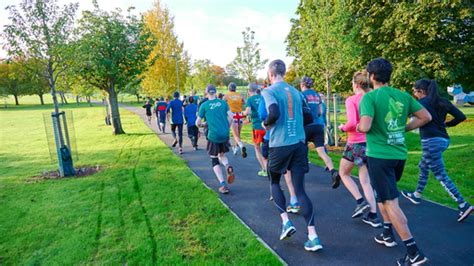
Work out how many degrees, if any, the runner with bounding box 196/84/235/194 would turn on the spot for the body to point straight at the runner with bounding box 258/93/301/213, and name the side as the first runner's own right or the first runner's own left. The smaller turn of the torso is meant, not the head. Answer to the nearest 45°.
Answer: approximately 135° to the first runner's own right

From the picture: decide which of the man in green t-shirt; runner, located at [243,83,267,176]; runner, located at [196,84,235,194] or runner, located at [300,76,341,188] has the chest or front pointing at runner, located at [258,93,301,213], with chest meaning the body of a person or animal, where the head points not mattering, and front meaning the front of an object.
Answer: the man in green t-shirt

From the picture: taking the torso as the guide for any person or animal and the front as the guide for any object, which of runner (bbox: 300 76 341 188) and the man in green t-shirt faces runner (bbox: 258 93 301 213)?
the man in green t-shirt

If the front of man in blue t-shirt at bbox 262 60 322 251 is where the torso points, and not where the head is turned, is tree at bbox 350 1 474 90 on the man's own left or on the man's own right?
on the man's own right

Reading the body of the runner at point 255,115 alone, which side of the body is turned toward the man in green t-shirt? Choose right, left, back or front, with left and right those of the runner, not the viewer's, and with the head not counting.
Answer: back

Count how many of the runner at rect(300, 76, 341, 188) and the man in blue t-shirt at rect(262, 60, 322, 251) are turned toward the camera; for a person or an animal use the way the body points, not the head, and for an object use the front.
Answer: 0

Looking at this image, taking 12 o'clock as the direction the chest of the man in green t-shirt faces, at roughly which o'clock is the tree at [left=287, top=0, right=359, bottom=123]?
The tree is roughly at 1 o'clock from the man in green t-shirt.

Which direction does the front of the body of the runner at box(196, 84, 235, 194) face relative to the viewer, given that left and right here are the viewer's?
facing away from the viewer

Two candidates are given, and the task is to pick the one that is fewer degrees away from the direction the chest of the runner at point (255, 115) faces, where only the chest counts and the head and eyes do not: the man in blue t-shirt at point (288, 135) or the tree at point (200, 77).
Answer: the tree

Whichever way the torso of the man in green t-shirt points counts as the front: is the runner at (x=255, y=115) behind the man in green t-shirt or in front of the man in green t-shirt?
in front

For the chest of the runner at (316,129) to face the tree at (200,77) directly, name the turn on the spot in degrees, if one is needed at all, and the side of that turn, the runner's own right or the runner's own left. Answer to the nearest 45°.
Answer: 0° — they already face it

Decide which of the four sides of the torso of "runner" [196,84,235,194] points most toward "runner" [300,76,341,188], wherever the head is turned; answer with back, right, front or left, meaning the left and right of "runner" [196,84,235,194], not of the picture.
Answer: right
